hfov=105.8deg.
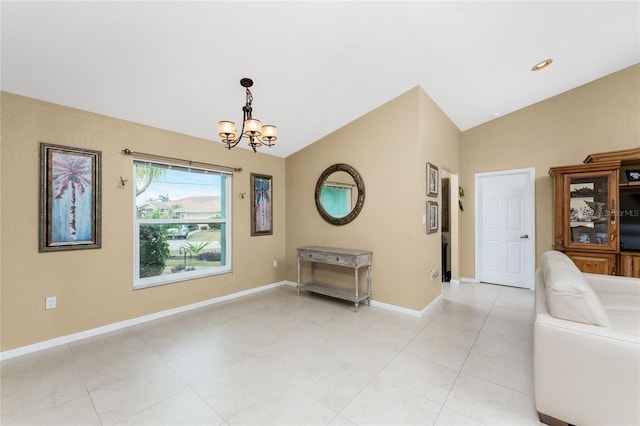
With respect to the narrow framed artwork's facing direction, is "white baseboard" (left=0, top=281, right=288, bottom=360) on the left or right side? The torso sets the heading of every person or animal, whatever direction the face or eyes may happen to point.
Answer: on its right

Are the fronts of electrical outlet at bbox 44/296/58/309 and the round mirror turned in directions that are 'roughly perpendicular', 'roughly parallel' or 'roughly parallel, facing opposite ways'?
roughly perpendicular

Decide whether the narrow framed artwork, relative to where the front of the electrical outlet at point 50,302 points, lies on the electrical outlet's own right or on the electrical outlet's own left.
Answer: on the electrical outlet's own left

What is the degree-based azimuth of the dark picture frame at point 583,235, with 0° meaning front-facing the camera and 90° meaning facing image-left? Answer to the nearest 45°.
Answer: approximately 0°

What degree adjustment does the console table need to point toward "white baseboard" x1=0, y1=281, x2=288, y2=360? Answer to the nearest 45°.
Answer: approximately 45° to its right

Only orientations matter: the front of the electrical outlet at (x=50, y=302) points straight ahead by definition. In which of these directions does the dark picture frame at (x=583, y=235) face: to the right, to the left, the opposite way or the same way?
to the right
